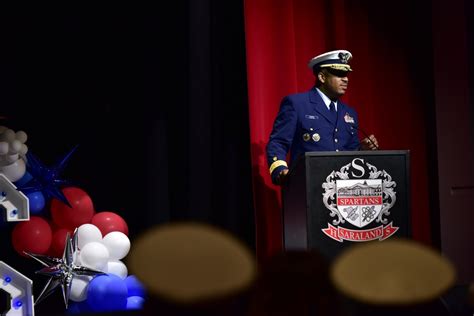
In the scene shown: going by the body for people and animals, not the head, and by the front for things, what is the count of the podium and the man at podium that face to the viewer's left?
0

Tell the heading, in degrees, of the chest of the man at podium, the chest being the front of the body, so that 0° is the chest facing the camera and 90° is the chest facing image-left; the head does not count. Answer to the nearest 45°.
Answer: approximately 315°

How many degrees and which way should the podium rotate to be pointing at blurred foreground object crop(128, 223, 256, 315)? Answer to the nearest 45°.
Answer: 0° — it already faces it

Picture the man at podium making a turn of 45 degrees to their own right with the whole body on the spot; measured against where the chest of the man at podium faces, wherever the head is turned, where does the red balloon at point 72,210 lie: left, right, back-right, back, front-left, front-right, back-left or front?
right

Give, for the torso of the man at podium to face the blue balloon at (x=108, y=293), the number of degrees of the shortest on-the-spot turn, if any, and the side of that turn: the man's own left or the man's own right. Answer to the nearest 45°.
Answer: approximately 90° to the man's own right

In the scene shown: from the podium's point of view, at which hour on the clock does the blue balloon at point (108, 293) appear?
The blue balloon is roughly at 3 o'clock from the podium.

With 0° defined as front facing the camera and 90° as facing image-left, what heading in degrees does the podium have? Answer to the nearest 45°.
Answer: approximately 0°

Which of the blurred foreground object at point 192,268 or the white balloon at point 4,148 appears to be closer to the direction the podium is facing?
the blurred foreground object
